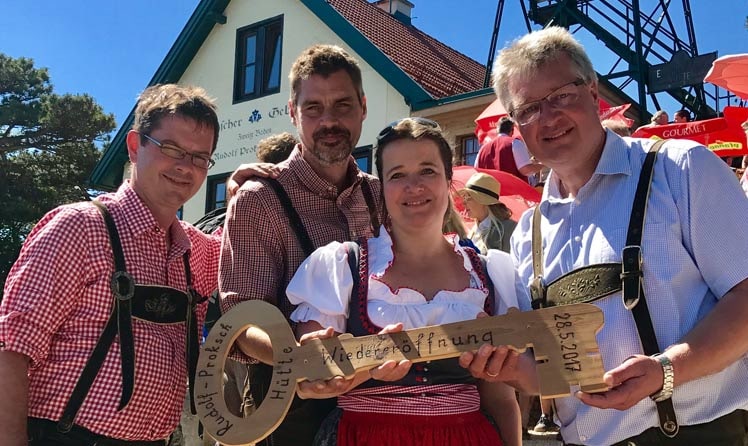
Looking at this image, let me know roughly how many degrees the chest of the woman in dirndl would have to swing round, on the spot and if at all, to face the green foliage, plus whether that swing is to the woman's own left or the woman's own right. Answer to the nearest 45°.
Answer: approximately 135° to the woman's own right

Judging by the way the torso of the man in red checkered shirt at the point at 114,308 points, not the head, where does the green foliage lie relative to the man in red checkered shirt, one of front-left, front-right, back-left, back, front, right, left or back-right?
back-left

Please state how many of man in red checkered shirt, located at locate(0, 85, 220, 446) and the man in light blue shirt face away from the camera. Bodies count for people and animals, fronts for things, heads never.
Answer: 0

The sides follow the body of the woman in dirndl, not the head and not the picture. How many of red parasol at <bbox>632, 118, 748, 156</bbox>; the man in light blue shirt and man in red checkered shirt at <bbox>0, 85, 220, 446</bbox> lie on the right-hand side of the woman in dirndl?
1

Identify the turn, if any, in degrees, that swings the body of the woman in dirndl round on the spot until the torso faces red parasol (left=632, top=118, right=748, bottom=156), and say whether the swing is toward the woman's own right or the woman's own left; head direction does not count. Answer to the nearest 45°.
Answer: approximately 135° to the woman's own left

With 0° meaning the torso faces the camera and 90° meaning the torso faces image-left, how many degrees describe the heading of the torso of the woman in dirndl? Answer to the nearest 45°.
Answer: approximately 0°

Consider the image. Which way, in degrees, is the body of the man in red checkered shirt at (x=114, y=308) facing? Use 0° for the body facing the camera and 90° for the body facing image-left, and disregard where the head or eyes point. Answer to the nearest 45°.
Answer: approximately 315°

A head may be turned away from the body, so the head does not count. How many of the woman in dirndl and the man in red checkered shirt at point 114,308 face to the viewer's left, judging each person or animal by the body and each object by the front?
0

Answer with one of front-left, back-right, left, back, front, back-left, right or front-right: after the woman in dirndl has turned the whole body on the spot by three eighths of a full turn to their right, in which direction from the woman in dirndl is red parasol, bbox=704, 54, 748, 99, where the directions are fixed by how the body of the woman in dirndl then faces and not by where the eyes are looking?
right

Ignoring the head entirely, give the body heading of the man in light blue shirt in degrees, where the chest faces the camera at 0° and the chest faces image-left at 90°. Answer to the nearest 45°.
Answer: approximately 45°
